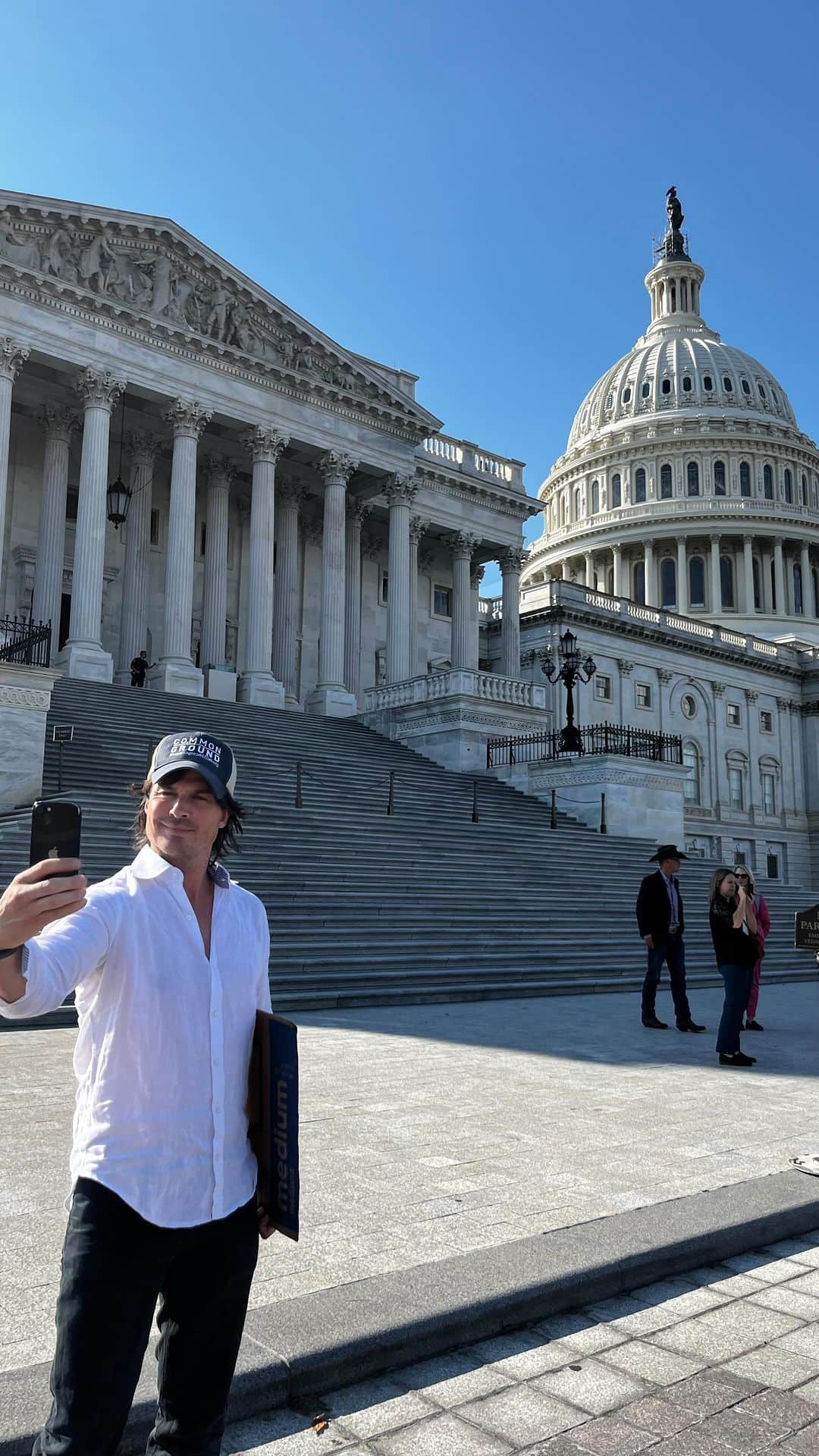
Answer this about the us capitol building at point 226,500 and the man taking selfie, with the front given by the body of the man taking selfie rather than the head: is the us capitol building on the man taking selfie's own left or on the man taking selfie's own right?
on the man taking selfie's own left

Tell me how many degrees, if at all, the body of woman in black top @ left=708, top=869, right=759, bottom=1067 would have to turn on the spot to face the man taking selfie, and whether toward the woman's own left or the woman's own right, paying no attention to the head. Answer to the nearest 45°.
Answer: approximately 90° to the woman's own right

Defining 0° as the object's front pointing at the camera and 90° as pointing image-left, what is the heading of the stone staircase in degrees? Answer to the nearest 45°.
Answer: approximately 315°

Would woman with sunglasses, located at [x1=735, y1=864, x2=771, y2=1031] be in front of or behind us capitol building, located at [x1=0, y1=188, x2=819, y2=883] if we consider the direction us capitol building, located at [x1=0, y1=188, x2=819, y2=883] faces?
in front

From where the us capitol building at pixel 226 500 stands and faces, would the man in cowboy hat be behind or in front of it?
in front

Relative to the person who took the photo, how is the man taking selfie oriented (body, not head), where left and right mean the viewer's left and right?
facing the viewer and to the right of the viewer
